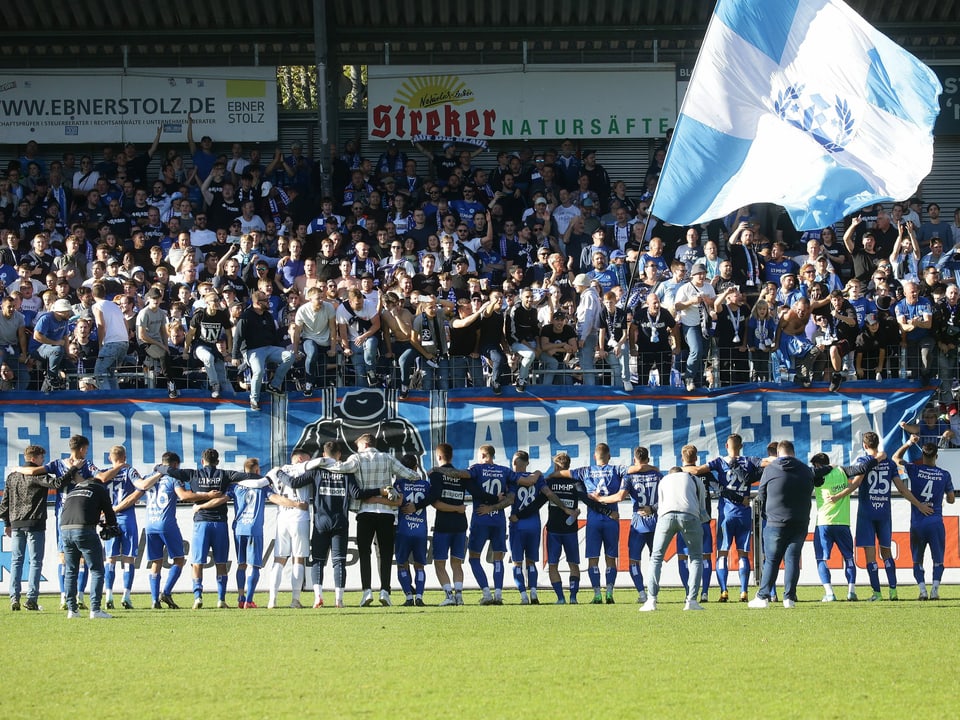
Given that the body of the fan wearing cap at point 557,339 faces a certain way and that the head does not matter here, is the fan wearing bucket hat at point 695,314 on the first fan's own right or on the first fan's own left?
on the first fan's own left

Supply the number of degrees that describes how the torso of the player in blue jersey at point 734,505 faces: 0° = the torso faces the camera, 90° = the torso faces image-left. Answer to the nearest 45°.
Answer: approximately 180°

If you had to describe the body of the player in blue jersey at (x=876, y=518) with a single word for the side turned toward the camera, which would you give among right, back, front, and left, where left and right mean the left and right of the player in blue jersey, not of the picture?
back

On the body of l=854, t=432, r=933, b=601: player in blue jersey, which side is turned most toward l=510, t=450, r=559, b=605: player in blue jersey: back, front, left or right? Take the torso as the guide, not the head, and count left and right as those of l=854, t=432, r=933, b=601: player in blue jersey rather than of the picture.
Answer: left

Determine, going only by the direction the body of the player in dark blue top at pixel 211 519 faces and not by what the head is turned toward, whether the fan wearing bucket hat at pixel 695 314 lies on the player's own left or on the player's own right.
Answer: on the player's own right

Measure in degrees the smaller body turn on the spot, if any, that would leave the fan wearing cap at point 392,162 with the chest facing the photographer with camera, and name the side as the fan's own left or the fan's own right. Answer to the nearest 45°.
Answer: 0° — they already face them

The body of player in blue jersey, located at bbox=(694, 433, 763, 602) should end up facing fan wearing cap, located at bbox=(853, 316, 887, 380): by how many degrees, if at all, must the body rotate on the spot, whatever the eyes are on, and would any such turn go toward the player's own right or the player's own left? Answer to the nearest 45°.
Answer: approximately 45° to the player's own right

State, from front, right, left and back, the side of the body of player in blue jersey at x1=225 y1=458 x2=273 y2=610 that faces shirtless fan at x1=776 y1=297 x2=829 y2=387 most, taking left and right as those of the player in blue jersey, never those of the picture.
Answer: right

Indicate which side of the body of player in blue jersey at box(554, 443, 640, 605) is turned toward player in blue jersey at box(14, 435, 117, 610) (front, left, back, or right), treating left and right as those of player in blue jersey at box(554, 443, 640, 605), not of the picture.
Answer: left

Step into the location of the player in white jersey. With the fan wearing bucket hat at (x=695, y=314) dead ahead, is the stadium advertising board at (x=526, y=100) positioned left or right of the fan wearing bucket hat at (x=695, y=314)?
left

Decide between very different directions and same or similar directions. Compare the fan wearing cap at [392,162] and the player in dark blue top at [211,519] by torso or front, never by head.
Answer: very different directions

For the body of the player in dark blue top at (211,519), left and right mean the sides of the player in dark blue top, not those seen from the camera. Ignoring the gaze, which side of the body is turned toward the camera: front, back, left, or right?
back

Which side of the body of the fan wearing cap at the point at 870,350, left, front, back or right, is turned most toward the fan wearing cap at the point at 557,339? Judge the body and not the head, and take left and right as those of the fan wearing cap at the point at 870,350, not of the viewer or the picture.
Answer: right

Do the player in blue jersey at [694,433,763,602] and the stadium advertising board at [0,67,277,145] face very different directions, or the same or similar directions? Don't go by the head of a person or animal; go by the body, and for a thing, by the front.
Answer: very different directions
